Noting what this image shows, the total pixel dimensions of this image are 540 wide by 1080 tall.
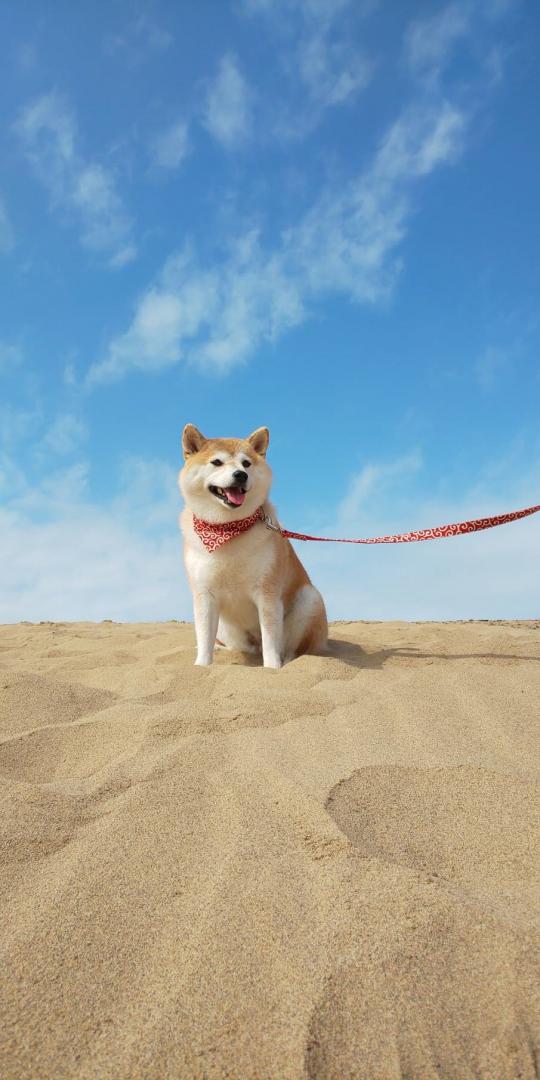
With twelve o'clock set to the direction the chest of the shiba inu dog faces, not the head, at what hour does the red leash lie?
The red leash is roughly at 8 o'clock from the shiba inu dog.

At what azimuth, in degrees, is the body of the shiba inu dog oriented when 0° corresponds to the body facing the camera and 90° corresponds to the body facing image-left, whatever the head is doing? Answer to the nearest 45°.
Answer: approximately 45°
